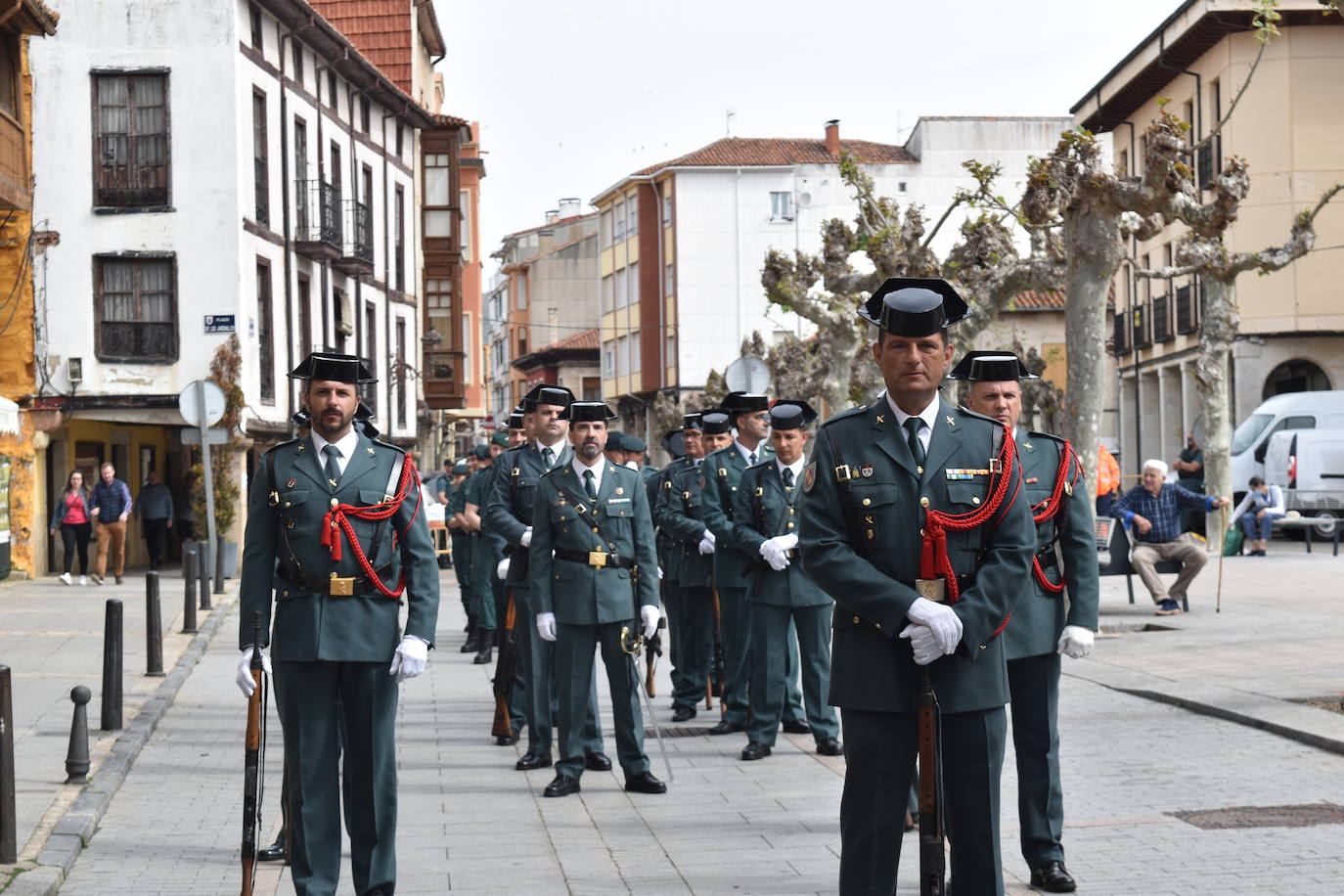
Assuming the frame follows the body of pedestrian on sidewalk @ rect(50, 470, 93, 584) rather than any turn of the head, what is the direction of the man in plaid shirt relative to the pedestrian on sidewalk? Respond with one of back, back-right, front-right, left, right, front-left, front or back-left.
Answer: front-left

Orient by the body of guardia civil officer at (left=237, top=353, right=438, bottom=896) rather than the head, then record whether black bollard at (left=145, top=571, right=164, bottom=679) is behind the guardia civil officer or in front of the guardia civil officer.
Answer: behind

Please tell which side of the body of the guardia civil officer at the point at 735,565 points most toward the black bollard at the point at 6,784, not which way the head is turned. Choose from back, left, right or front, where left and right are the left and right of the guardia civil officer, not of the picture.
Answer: right

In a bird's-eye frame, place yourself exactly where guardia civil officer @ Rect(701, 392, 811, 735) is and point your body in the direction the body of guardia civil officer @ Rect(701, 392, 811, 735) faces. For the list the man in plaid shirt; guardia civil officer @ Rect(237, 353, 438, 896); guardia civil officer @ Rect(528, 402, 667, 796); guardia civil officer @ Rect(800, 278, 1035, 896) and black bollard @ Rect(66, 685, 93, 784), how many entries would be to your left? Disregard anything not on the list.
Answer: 1

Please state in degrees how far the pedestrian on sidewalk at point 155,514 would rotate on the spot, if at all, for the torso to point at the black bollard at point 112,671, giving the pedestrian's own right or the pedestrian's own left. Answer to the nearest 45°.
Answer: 0° — they already face it

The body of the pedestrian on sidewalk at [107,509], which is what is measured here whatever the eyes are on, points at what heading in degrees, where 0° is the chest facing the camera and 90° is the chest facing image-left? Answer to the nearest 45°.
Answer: approximately 0°

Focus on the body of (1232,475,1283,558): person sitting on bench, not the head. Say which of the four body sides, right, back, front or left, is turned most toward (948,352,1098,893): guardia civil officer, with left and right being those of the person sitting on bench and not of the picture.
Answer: front

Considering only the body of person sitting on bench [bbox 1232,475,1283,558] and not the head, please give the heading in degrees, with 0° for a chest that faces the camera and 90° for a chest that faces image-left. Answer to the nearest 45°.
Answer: approximately 0°

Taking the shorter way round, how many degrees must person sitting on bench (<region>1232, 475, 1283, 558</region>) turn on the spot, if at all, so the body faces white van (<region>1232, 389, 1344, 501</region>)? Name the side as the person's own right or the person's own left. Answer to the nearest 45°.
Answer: approximately 180°

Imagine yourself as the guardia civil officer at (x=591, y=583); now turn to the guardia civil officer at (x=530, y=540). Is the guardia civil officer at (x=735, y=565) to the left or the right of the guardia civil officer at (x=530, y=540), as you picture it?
right
